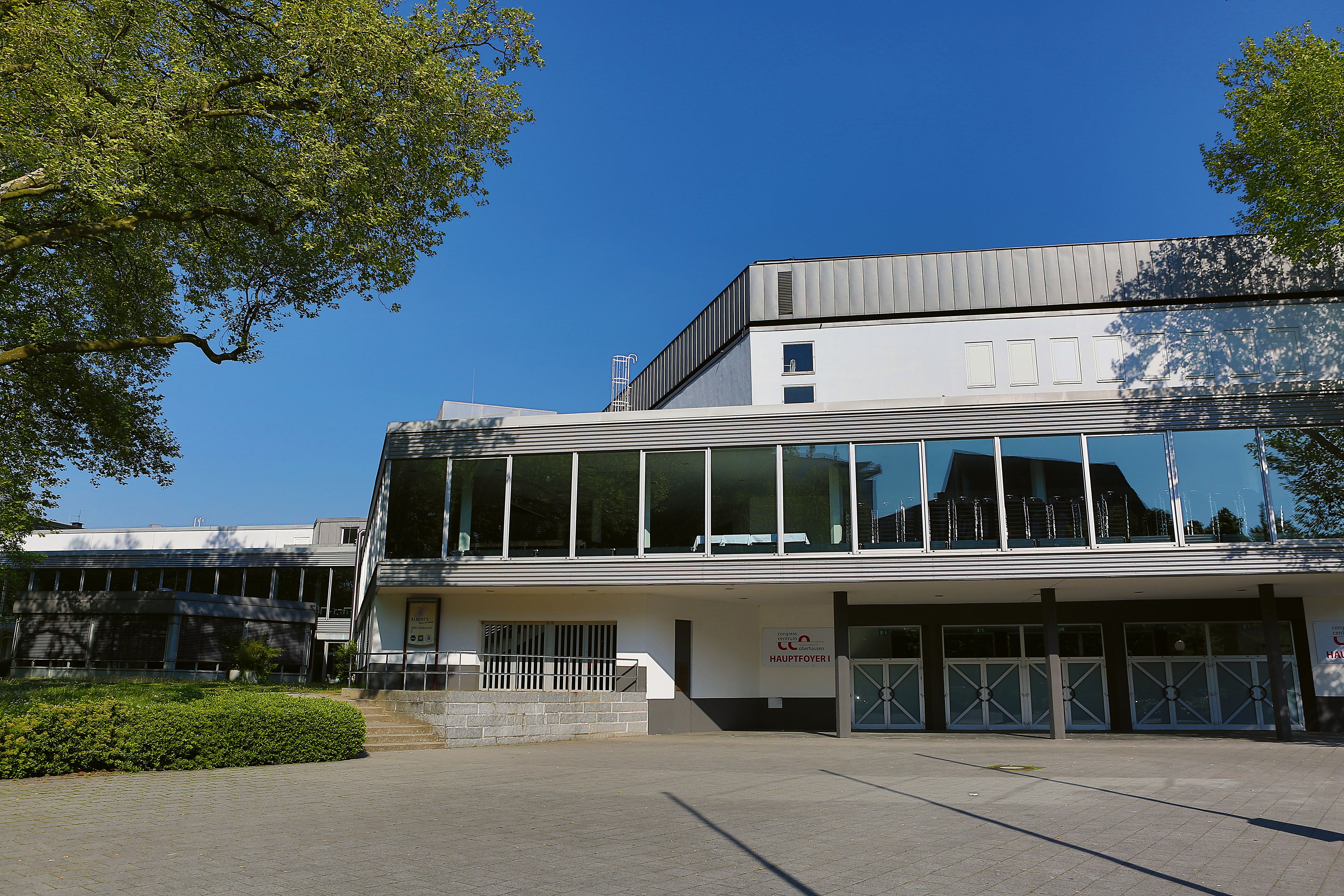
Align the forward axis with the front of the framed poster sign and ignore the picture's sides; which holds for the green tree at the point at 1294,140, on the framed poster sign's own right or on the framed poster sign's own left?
on the framed poster sign's own left

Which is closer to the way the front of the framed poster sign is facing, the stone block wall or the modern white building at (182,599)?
the stone block wall

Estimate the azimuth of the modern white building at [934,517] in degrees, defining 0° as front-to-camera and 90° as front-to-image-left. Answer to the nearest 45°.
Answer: approximately 0°

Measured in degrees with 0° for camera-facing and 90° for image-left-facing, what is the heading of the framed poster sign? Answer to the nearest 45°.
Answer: approximately 0°

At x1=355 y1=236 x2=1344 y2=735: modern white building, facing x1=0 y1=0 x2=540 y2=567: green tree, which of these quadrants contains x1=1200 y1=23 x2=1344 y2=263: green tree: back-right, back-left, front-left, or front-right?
back-left

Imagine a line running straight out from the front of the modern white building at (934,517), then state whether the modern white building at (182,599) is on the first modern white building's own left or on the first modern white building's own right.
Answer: on the first modern white building's own right

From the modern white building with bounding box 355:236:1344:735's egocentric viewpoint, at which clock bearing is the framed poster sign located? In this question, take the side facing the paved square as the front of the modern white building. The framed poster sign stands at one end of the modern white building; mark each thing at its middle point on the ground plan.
The framed poster sign is roughly at 3 o'clock from the modern white building.
